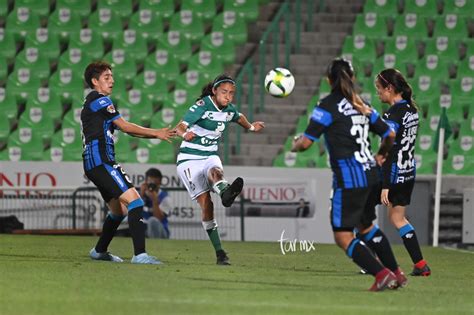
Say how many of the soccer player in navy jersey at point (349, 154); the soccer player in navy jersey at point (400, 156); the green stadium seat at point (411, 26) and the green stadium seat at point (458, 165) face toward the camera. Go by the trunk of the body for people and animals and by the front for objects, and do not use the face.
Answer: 2

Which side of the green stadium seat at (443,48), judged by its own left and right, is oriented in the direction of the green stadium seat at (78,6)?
right

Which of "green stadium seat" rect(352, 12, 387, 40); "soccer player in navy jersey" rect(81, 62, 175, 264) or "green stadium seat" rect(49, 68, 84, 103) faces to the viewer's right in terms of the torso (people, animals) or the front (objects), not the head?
the soccer player in navy jersey

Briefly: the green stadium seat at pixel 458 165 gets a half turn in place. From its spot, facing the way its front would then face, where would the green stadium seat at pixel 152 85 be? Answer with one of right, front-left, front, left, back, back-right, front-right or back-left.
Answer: left

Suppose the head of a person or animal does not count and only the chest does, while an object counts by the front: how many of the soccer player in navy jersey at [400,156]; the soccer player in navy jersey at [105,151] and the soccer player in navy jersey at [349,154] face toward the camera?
0

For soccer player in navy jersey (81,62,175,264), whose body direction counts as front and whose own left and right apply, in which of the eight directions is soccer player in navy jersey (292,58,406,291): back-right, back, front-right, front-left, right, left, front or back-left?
front-right

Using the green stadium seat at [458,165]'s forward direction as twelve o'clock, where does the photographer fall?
The photographer is roughly at 2 o'clock from the green stadium seat.

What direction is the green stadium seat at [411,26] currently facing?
toward the camera

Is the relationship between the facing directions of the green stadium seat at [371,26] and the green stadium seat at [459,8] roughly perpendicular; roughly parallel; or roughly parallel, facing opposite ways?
roughly parallel

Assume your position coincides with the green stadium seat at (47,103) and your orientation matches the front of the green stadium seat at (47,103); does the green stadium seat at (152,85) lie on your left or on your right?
on your left

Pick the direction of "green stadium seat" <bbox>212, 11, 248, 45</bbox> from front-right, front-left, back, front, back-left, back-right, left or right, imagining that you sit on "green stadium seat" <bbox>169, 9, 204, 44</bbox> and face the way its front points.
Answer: left

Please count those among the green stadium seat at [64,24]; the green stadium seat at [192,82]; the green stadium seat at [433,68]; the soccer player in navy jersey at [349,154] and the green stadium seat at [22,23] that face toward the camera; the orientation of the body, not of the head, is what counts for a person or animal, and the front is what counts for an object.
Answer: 4

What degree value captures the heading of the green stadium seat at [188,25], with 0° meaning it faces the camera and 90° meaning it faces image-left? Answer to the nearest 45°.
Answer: approximately 0°

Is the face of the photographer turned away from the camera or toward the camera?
toward the camera

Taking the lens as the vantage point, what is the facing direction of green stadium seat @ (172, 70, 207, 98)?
facing the viewer

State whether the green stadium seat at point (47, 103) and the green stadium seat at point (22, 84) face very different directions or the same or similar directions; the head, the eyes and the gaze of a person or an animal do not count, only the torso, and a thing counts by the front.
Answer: same or similar directions

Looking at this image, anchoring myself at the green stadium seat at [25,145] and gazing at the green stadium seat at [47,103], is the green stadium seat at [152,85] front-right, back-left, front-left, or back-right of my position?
front-right
